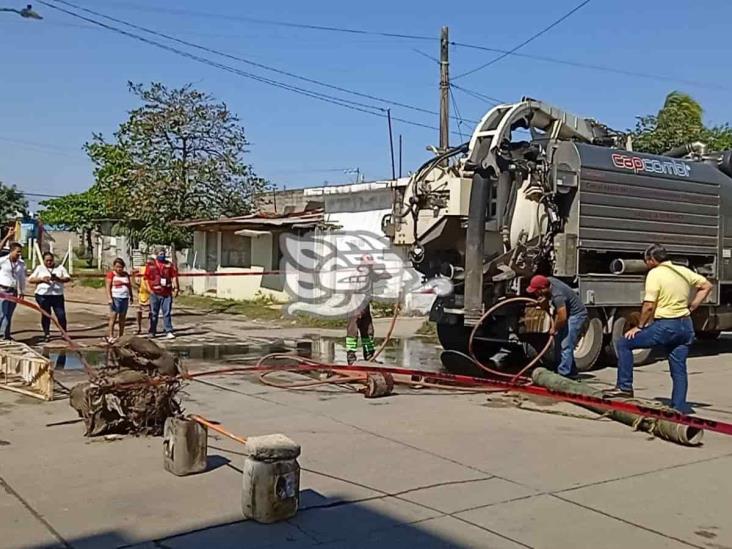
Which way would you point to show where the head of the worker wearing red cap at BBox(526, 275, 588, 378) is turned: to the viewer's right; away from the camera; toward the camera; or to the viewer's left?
to the viewer's left

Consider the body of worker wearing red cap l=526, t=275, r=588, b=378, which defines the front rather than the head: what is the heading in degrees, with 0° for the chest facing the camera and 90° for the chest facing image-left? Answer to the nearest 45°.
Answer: approximately 90°

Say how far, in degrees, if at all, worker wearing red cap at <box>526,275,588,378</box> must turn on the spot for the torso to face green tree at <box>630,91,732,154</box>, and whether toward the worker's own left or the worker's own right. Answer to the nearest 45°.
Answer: approximately 90° to the worker's own right

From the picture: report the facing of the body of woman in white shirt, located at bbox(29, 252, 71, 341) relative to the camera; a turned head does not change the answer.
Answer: toward the camera
